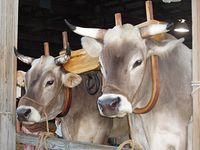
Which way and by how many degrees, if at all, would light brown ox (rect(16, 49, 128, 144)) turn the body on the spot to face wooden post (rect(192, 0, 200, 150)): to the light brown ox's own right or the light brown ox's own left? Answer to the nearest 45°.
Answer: approximately 90° to the light brown ox's own left

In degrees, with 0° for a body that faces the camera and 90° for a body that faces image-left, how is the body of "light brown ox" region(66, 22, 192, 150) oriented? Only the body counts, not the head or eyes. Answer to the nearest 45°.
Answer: approximately 45°

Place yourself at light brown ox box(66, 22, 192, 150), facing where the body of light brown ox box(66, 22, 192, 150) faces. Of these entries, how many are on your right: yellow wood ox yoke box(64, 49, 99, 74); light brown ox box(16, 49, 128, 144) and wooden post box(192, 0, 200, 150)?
2

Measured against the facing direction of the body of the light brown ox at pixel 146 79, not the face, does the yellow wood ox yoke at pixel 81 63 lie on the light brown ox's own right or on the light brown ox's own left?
on the light brown ox's own right

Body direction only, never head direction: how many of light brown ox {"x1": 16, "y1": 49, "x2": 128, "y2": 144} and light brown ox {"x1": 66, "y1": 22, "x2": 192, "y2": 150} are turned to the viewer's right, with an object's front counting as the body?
0

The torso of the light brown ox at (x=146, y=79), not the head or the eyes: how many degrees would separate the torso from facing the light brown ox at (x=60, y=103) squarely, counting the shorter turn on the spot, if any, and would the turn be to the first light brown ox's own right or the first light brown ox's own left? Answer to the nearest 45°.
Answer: approximately 90° to the first light brown ox's own right
